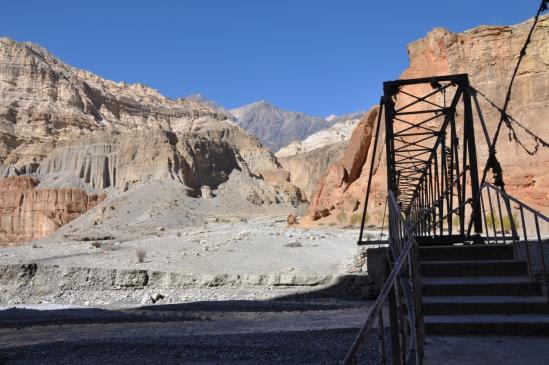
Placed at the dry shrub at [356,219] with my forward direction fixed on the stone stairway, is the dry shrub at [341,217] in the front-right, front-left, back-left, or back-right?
back-right

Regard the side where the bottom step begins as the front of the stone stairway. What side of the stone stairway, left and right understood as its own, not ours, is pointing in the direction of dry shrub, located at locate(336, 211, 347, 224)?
back

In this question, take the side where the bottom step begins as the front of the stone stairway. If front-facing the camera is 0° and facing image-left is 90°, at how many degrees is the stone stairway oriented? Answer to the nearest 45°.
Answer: approximately 0°

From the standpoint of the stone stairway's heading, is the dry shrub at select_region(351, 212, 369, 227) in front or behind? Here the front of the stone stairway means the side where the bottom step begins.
behind
